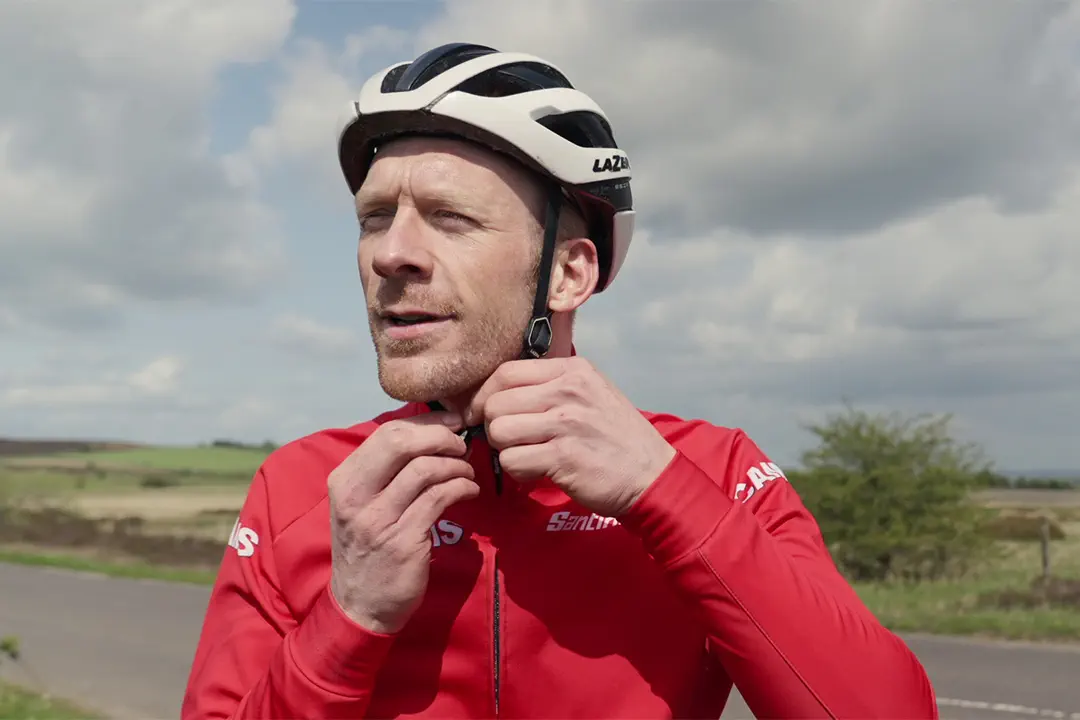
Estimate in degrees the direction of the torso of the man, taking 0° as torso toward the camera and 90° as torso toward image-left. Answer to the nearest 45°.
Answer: approximately 0°

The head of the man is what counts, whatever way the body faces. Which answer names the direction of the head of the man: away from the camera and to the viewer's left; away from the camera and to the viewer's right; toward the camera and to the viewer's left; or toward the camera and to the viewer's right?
toward the camera and to the viewer's left

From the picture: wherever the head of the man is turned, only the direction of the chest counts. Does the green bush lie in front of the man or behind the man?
behind
